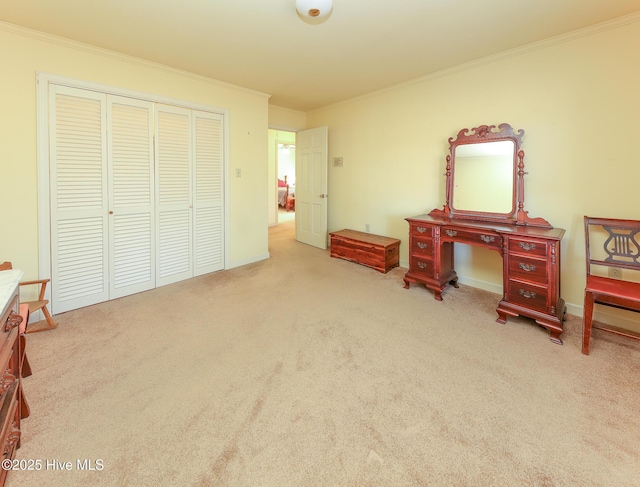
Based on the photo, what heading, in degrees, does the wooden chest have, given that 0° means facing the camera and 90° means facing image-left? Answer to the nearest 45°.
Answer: approximately 45°

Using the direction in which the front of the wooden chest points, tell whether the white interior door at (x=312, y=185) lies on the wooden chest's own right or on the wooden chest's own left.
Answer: on the wooden chest's own right

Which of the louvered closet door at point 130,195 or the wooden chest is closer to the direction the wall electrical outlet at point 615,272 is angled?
the louvered closet door

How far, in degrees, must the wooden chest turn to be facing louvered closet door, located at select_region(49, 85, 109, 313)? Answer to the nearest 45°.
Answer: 0° — it already faces it

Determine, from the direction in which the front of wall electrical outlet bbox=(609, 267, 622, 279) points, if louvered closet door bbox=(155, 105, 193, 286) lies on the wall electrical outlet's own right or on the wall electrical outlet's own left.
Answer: on the wall electrical outlet's own right

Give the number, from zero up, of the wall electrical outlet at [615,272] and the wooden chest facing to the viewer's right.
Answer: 0

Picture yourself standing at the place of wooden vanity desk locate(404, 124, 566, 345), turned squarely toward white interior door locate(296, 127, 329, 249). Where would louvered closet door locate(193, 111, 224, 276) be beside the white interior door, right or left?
left

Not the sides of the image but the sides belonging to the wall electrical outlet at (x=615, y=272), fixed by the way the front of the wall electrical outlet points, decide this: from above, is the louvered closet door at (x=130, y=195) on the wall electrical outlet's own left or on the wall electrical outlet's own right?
on the wall electrical outlet's own right

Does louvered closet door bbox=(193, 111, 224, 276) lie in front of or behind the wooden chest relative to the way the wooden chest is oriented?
in front

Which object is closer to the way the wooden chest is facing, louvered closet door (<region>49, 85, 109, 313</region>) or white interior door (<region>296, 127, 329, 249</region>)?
the louvered closet door

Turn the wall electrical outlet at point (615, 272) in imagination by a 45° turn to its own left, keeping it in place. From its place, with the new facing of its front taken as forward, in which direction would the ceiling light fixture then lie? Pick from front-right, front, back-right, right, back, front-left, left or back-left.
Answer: right
